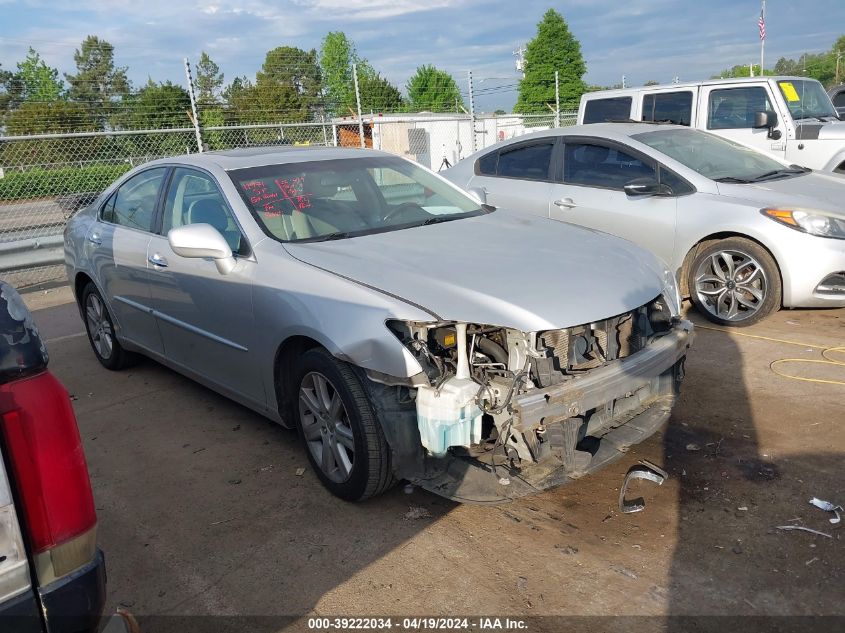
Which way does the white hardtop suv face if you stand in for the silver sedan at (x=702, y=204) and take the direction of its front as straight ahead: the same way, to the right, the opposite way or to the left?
the same way

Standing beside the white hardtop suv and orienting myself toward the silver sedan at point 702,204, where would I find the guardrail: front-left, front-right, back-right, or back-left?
front-right

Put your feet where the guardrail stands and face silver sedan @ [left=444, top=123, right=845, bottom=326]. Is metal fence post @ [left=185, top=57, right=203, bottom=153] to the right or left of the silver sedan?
left

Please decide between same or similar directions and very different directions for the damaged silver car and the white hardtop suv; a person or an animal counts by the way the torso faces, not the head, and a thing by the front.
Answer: same or similar directions

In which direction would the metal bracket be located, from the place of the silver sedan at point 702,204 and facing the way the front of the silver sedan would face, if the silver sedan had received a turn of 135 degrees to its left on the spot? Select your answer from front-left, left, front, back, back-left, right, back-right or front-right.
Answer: back

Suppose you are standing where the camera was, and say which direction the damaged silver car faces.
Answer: facing the viewer and to the right of the viewer

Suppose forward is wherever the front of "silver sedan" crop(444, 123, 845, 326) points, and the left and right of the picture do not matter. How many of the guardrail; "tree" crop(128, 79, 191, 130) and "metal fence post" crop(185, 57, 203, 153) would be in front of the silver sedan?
0

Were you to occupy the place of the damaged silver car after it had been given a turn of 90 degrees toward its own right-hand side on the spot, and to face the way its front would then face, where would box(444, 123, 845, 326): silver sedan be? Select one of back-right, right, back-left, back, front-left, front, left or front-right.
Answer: back

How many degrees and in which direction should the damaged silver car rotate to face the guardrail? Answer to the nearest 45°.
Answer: approximately 180°

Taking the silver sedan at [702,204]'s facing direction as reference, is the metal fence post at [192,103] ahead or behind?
behind

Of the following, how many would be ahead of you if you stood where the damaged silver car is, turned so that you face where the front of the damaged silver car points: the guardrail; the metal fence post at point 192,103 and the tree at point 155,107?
0

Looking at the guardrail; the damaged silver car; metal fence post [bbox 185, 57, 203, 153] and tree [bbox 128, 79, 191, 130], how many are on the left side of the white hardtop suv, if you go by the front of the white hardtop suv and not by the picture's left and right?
0

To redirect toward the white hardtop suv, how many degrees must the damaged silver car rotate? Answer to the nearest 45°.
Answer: approximately 90° to its left

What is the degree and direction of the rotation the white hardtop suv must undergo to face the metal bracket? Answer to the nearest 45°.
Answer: approximately 45° to its right

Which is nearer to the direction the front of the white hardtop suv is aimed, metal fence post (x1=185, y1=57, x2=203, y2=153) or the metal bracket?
the metal bracket
